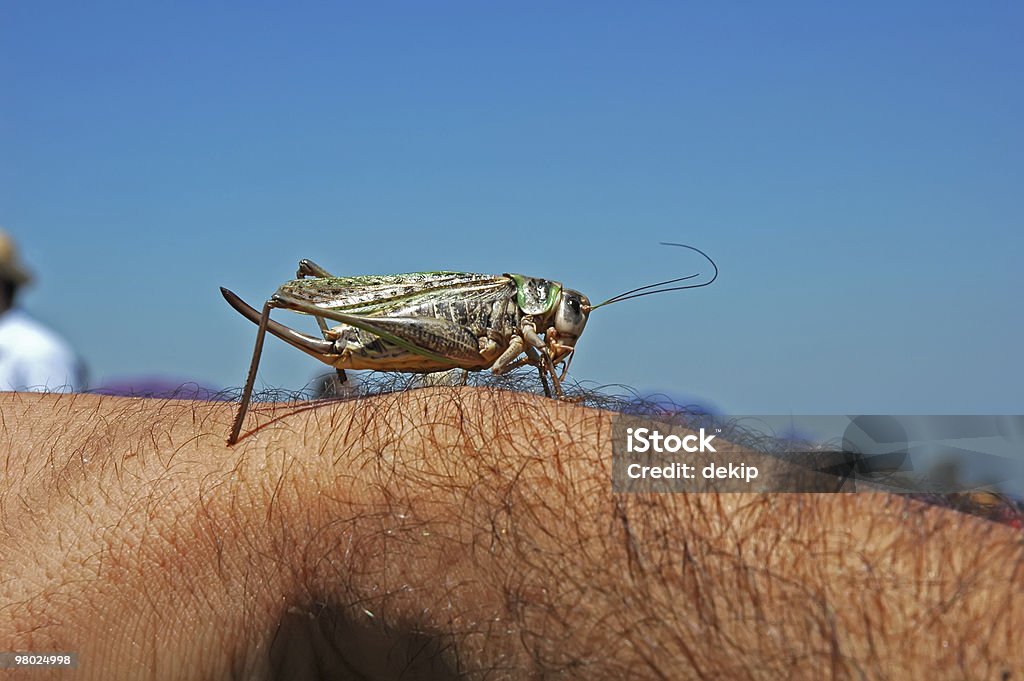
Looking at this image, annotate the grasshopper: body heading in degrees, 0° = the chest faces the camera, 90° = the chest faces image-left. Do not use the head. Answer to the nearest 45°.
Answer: approximately 270°
